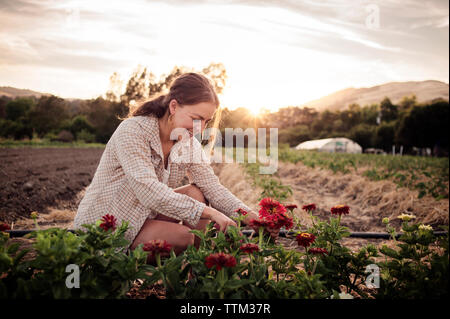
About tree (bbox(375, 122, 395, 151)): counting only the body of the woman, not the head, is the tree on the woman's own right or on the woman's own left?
on the woman's own left

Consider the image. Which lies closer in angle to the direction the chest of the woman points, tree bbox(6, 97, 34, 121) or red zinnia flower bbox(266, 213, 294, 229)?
the red zinnia flower

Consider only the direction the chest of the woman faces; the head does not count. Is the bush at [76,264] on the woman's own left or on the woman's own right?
on the woman's own right

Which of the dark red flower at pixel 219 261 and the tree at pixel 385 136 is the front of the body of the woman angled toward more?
the dark red flower

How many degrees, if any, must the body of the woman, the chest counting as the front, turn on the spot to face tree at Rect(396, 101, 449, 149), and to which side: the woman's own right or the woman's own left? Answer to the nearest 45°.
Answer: approximately 90° to the woman's own left

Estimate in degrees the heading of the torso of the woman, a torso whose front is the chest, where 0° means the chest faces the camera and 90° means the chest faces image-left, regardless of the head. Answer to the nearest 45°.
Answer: approximately 315°

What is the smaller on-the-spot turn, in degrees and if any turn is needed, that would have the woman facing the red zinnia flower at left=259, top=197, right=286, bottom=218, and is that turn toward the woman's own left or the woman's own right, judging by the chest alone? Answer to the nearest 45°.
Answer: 0° — they already face it

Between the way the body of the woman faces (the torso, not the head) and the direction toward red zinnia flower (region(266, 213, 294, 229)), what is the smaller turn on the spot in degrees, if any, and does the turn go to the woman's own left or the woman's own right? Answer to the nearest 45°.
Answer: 0° — they already face it
